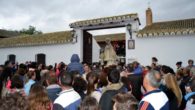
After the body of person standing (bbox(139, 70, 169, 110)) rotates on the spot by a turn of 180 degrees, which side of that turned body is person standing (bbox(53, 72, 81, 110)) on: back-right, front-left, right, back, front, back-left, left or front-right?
back-right

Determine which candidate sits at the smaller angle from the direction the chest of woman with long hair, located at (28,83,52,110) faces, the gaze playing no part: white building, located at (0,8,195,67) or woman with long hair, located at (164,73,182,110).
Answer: the white building

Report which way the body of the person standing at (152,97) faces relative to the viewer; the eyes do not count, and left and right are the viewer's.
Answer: facing away from the viewer and to the left of the viewer

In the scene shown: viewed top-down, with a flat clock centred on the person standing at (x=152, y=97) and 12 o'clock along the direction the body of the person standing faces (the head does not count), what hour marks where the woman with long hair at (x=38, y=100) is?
The woman with long hair is roughly at 10 o'clock from the person standing.

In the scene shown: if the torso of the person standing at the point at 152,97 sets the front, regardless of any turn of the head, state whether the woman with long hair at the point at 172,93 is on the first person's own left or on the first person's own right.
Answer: on the first person's own right

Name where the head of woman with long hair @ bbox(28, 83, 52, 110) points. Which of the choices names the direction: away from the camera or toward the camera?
away from the camera

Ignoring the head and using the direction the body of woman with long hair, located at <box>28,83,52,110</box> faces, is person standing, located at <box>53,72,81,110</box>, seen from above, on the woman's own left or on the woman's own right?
on the woman's own right

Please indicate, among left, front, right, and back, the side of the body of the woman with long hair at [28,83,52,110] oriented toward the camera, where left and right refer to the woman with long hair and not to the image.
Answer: back

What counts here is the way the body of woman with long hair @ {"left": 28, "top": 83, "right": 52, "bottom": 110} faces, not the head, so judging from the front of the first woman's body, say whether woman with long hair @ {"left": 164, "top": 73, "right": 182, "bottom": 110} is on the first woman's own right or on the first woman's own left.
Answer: on the first woman's own right

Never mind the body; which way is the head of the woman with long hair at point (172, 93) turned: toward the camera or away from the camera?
away from the camera

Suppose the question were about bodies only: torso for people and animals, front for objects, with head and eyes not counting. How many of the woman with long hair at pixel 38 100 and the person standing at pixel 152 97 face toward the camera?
0

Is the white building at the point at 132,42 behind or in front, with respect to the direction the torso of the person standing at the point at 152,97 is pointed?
in front

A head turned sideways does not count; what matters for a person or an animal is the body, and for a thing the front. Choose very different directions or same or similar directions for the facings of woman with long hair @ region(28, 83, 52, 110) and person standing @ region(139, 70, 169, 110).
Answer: same or similar directions
